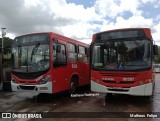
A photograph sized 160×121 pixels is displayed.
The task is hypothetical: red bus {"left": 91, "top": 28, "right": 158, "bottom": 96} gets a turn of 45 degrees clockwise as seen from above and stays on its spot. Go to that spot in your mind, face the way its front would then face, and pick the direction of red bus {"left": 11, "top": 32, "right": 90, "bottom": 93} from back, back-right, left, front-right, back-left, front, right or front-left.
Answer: front-right

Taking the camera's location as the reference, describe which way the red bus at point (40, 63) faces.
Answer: facing the viewer and to the left of the viewer

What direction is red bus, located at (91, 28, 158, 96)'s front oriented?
toward the camera
